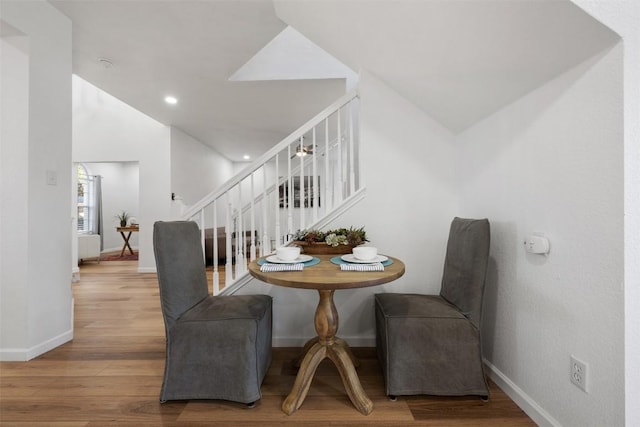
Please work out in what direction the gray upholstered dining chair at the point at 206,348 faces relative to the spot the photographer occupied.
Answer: facing to the right of the viewer

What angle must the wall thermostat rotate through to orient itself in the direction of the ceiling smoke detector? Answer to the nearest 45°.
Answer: approximately 45° to its right

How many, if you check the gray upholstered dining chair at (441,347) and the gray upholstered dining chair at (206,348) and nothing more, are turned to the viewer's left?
1

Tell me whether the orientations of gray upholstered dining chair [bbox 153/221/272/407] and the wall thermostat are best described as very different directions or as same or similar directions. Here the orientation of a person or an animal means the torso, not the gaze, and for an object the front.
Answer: very different directions

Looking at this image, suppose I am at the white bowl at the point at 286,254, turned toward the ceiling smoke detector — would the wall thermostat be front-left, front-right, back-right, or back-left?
back-right

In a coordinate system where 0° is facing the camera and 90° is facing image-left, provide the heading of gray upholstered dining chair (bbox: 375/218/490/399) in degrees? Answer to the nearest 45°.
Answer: approximately 90°
